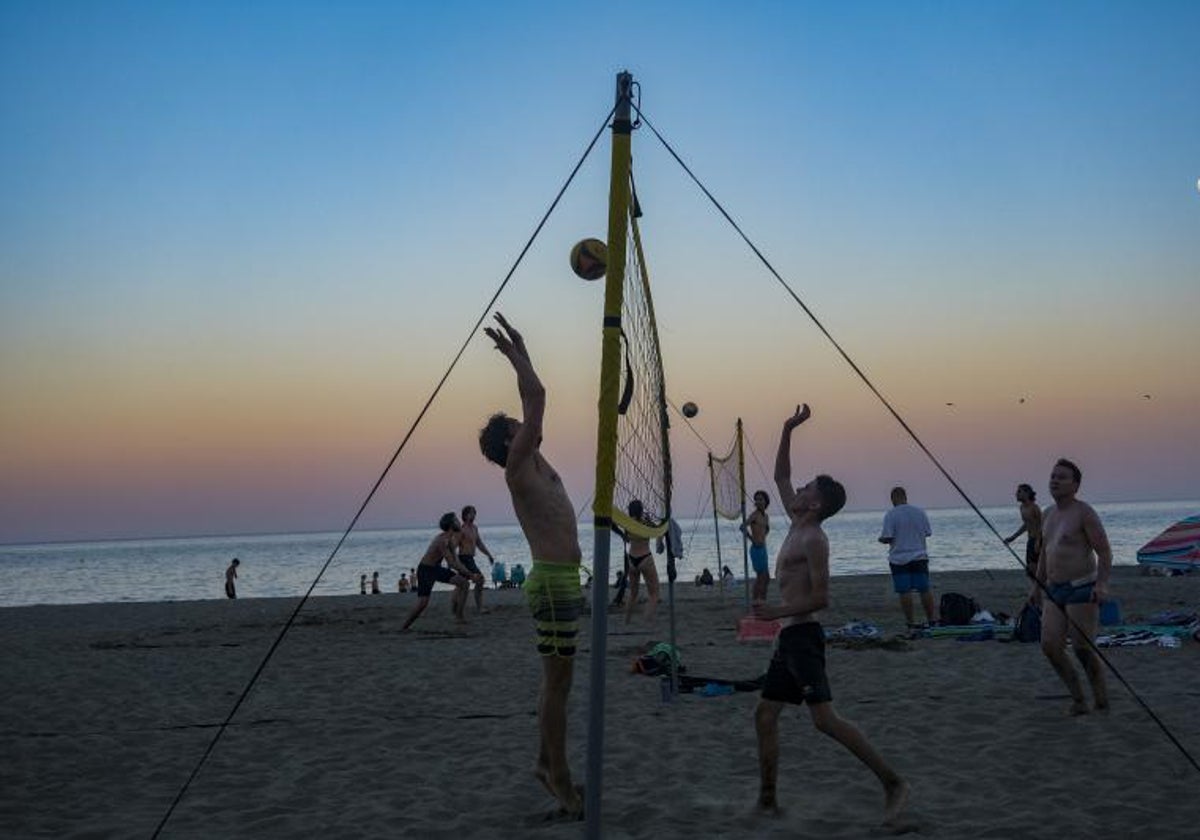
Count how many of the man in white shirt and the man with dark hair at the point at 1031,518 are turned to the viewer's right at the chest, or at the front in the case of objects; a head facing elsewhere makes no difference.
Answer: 0

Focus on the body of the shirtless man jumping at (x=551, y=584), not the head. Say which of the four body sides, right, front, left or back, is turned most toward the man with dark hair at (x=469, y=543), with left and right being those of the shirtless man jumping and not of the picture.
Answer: left

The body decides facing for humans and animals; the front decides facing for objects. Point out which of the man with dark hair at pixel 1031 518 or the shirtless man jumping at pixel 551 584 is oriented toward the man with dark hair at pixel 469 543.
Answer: the man with dark hair at pixel 1031 518

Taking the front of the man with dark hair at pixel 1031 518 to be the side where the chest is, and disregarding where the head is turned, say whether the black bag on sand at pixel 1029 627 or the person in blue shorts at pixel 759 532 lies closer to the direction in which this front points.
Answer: the person in blue shorts

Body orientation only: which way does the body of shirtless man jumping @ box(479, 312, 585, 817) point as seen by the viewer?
to the viewer's right

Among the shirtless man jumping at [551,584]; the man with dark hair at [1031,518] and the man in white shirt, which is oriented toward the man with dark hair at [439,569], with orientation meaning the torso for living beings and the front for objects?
the man with dark hair at [1031,518]

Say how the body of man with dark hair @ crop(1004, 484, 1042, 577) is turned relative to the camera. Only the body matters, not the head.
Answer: to the viewer's left

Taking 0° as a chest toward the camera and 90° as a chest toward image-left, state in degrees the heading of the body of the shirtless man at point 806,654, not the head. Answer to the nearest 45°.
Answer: approximately 90°

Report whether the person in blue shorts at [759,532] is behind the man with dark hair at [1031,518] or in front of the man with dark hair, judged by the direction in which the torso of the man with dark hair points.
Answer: in front

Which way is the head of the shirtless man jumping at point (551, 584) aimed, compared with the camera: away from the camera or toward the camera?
away from the camera

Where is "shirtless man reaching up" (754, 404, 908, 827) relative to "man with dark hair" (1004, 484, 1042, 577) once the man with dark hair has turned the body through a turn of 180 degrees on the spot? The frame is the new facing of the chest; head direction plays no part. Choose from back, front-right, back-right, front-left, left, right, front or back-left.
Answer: right

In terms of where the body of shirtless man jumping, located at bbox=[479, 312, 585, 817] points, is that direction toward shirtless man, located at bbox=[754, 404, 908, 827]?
yes

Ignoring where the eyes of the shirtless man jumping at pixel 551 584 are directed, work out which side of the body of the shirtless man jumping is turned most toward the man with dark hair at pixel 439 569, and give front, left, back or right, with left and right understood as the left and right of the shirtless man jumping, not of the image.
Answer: left

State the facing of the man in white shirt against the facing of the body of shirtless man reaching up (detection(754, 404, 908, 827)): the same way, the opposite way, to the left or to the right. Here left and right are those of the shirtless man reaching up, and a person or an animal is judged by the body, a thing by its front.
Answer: to the right
